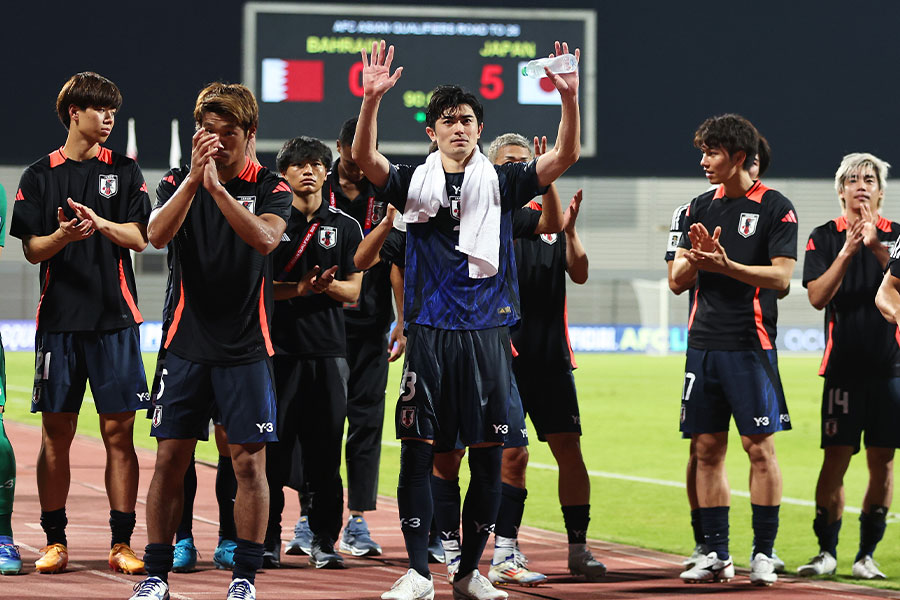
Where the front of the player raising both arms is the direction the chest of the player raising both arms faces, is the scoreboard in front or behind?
behind

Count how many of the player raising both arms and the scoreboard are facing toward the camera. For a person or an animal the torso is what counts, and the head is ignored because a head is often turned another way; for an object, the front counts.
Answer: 2

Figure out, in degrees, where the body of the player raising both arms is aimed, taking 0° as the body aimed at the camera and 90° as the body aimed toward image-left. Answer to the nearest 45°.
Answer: approximately 0°

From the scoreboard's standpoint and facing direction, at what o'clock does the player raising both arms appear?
The player raising both arms is roughly at 12 o'clock from the scoreboard.
